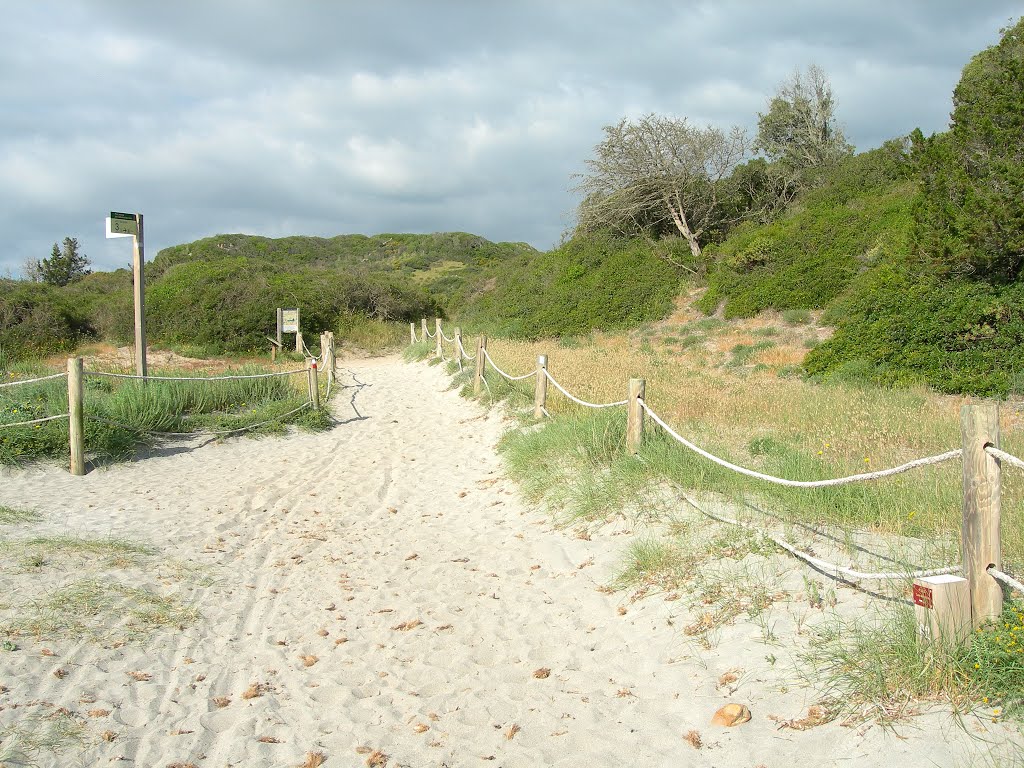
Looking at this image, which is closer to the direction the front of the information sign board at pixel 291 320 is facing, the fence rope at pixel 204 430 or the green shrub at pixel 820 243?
the fence rope

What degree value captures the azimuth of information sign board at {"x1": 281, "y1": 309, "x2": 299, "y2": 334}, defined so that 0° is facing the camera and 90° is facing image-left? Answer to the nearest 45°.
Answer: approximately 0°

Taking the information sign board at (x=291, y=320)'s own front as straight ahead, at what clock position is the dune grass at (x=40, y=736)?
The dune grass is roughly at 12 o'clock from the information sign board.

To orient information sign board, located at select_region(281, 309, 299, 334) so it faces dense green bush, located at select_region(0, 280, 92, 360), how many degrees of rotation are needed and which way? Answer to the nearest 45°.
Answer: approximately 90° to its right

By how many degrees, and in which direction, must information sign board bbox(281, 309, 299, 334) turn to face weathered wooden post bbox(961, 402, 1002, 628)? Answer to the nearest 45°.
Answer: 0° — it already faces it

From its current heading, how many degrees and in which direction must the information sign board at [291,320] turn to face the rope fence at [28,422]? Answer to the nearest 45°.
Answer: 0° — it already faces it

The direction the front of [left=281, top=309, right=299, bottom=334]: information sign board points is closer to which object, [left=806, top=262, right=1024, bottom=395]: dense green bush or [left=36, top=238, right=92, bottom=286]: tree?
the dense green bush

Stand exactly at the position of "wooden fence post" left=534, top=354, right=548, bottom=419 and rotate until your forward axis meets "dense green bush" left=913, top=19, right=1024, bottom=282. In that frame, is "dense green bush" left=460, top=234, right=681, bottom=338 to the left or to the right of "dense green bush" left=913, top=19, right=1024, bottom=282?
left

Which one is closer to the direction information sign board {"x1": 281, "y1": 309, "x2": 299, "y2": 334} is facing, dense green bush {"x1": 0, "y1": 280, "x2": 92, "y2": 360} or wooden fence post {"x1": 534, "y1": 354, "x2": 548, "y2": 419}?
the wooden fence post
